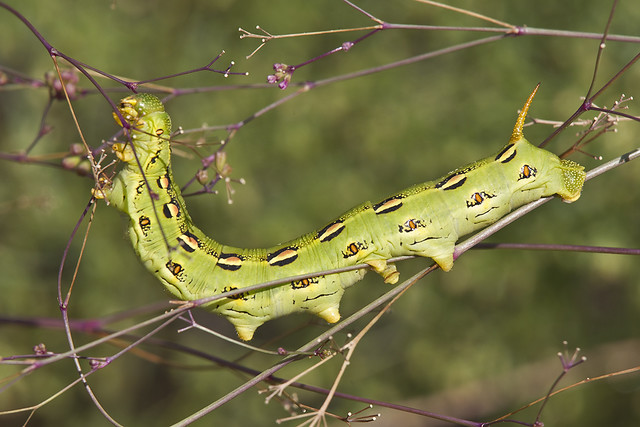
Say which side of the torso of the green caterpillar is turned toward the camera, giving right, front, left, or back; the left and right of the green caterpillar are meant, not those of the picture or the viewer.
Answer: left
